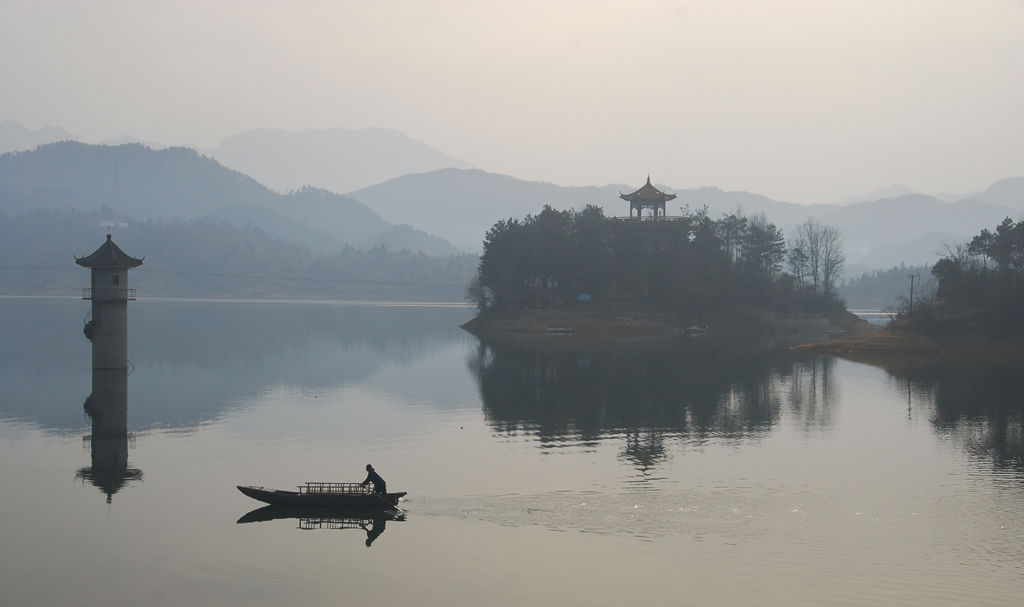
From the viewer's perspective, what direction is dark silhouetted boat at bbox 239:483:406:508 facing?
to the viewer's left

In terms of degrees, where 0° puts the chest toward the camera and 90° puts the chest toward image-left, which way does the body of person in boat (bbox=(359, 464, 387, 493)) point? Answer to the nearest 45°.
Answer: approximately 90°
